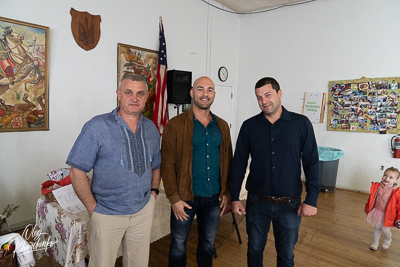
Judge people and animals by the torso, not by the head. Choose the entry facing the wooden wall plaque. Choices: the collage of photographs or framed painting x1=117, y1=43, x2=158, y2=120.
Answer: the collage of photographs

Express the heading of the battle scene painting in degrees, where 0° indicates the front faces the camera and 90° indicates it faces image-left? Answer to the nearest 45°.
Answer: approximately 315°

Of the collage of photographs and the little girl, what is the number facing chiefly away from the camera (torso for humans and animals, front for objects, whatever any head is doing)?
0

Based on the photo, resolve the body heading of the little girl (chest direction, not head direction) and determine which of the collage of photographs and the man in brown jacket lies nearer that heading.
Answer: the man in brown jacket

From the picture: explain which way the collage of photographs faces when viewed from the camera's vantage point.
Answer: facing the viewer and to the left of the viewer

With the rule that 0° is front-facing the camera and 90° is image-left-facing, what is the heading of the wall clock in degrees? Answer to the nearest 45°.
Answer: approximately 315°

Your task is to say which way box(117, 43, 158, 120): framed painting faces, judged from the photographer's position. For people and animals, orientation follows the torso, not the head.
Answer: facing the viewer and to the right of the viewer

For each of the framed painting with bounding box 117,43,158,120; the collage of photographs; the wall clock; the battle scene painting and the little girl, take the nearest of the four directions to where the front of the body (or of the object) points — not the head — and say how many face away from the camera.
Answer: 0

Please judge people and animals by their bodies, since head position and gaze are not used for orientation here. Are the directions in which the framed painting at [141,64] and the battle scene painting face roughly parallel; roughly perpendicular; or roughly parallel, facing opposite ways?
roughly parallel

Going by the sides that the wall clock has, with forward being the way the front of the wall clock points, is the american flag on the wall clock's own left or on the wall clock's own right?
on the wall clock's own right

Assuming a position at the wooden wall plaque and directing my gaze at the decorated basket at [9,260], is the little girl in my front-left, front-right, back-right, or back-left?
front-left

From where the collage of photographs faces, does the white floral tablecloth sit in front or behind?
in front
